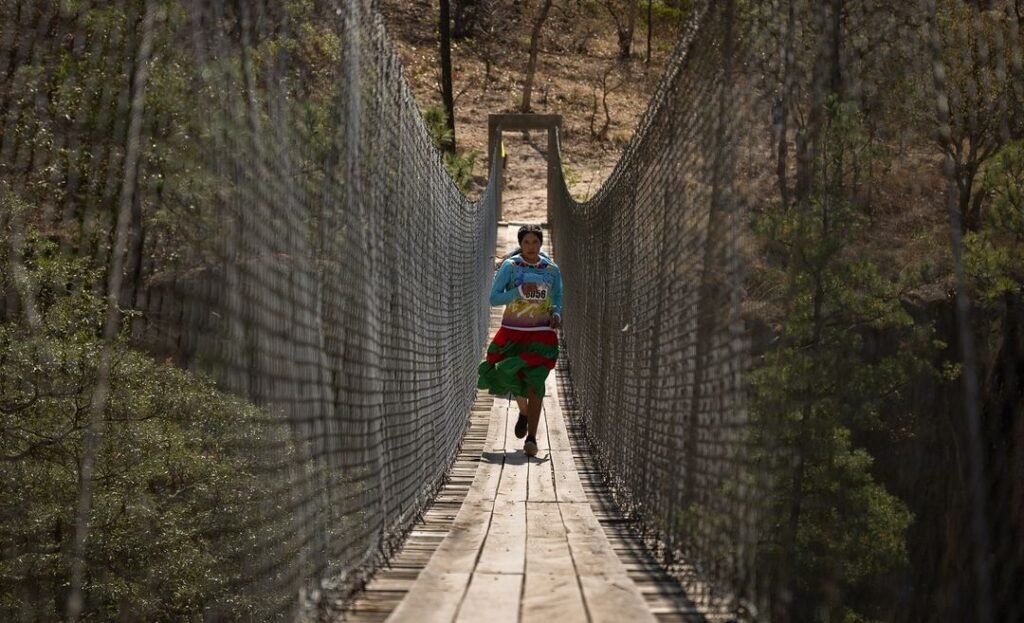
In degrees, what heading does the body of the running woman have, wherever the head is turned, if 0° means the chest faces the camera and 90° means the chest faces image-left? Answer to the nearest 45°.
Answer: approximately 0°
